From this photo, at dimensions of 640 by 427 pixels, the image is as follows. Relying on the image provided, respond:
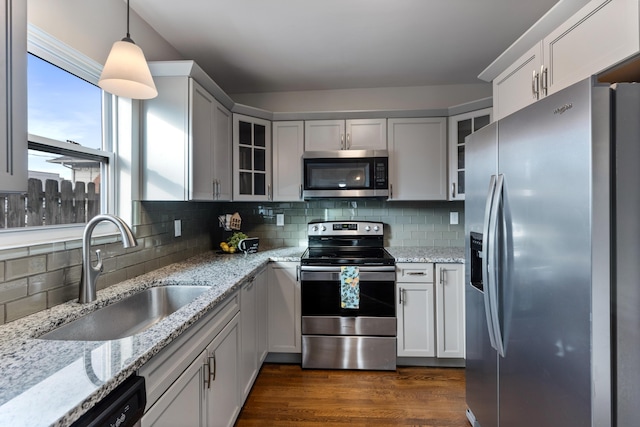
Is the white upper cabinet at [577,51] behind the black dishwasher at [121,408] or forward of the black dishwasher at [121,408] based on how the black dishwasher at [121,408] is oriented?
forward

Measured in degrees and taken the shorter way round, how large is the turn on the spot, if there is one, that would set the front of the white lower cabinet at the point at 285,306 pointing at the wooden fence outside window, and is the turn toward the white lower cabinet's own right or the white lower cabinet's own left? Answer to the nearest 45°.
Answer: approximately 45° to the white lower cabinet's own right

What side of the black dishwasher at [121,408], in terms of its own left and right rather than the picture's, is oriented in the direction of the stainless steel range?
left

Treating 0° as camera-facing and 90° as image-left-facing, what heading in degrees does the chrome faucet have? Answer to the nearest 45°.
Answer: approximately 315°

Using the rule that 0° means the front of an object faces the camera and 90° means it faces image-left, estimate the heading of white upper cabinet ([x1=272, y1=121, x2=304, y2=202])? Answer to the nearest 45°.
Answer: approximately 0°

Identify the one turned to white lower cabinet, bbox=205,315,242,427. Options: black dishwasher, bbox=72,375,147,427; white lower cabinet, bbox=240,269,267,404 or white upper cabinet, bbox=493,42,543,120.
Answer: the white upper cabinet

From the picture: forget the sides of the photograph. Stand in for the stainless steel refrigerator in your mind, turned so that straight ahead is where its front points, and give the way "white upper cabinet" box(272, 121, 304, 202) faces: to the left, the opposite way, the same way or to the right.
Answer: to the left

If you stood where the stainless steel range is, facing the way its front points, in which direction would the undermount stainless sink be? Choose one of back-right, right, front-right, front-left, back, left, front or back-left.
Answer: front-right

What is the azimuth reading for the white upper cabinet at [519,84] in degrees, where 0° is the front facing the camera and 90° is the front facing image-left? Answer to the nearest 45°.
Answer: approximately 45°

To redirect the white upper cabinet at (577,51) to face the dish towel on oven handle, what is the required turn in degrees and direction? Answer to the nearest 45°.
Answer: approximately 45° to its right
